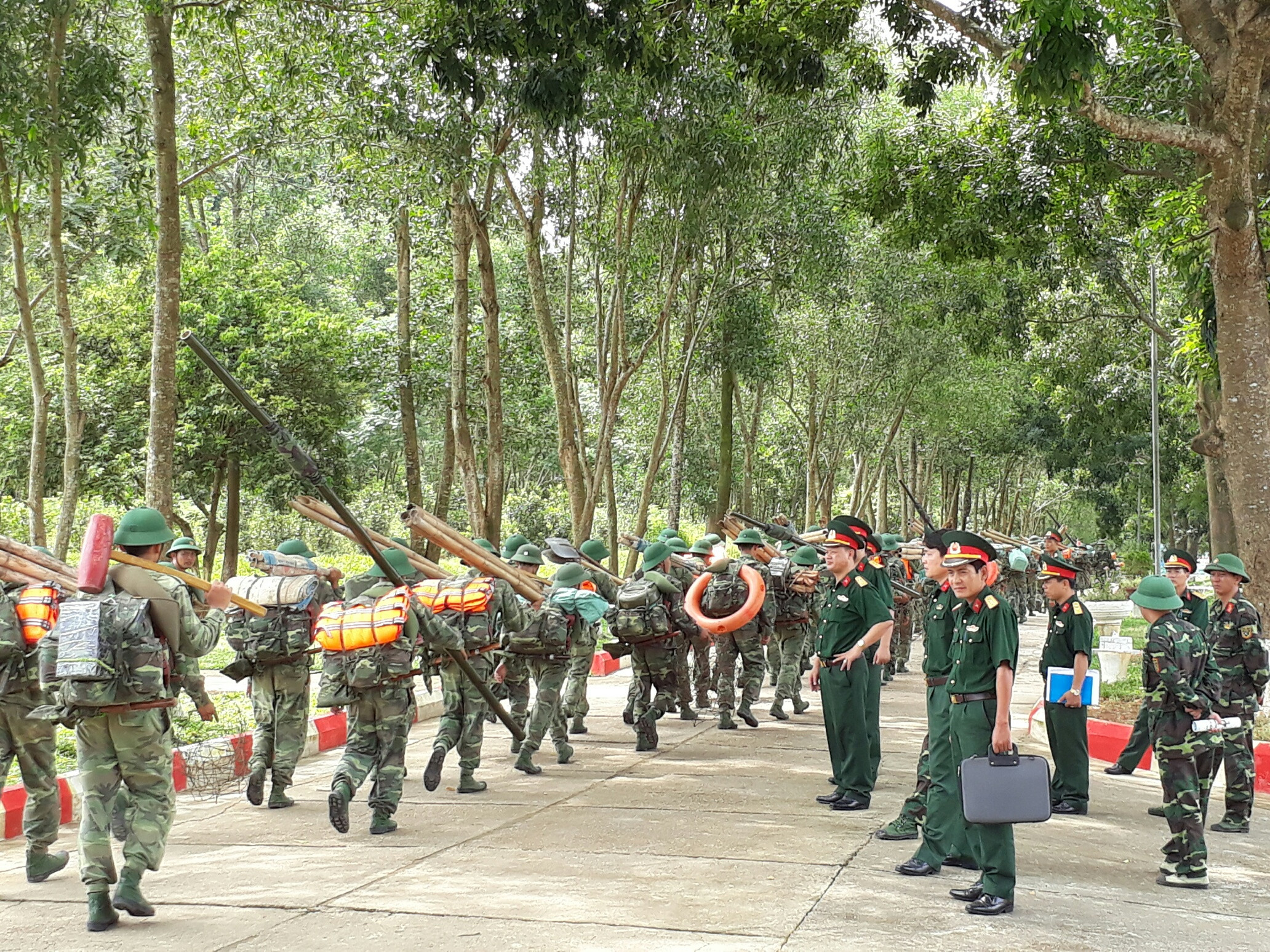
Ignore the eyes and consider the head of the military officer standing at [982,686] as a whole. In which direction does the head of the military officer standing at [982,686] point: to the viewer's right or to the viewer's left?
to the viewer's left

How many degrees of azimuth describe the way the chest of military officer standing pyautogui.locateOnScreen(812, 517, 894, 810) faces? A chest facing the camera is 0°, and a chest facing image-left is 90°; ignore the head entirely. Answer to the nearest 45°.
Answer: approximately 45°

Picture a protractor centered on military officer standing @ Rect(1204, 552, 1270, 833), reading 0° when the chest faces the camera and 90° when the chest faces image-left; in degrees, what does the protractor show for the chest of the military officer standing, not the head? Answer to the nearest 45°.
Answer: approximately 45°

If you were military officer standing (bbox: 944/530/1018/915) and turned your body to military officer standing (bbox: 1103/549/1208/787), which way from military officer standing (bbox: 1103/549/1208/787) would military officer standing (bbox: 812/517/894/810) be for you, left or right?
left

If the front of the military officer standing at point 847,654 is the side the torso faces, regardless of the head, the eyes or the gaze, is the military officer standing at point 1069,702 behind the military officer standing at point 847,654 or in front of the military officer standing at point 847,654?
behind

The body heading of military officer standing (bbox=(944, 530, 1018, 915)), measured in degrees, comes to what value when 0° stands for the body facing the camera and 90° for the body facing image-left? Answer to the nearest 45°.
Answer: approximately 45°
